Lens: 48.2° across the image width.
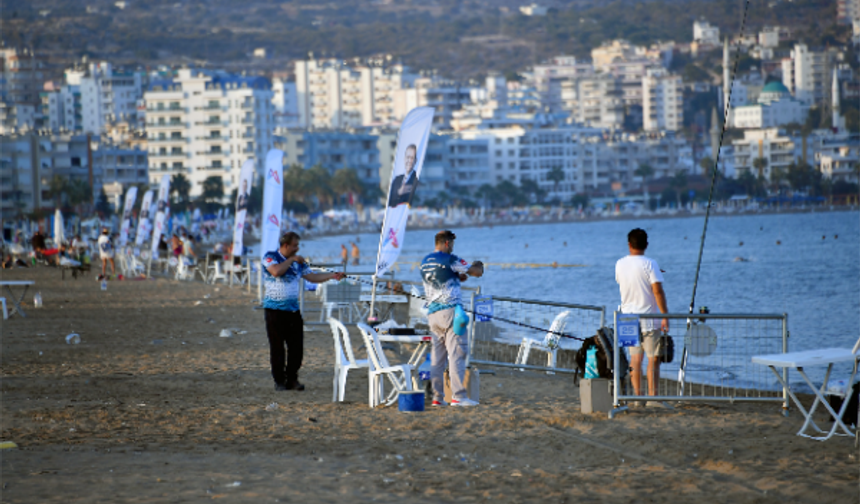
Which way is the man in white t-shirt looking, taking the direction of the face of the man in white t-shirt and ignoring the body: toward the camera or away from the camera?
away from the camera

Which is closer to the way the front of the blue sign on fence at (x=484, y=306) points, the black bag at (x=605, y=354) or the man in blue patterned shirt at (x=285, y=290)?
the black bag

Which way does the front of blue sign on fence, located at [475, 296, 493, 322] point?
toward the camera

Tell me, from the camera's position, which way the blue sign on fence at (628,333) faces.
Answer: facing the viewer

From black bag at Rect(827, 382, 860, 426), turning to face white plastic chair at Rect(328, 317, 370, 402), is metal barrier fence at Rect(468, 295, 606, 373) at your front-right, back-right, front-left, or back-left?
front-right

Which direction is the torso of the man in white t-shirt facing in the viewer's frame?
away from the camera

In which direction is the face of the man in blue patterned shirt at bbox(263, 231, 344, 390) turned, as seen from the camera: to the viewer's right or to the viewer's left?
to the viewer's right

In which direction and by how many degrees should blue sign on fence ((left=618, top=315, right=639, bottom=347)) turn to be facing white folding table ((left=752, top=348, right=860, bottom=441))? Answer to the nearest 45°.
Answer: approximately 45° to its left

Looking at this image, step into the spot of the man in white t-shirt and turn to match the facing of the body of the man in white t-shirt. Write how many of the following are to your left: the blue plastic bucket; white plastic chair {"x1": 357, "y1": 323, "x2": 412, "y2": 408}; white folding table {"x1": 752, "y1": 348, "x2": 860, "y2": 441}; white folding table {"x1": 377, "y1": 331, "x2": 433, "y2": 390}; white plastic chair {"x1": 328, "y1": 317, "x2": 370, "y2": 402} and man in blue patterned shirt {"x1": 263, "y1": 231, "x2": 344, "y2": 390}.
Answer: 5

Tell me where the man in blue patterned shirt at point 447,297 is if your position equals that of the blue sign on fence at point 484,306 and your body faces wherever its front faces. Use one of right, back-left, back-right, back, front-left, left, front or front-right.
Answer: front

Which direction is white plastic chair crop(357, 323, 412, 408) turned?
to the viewer's right

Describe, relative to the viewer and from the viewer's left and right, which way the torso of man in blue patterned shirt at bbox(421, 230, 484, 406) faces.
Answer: facing away from the viewer and to the right of the viewer

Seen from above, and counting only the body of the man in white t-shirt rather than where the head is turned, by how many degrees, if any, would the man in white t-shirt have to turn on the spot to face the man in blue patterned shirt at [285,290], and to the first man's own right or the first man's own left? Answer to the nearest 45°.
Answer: approximately 90° to the first man's own left

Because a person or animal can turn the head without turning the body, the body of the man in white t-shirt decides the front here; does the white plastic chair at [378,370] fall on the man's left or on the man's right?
on the man's left

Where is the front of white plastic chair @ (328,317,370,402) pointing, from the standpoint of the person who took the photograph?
facing to the right of the viewer

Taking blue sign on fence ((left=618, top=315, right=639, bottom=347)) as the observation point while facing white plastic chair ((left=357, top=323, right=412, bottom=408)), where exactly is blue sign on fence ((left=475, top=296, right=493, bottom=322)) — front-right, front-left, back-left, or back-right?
front-right

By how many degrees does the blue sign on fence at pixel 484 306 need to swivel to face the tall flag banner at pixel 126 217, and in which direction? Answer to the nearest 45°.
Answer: approximately 135° to its right

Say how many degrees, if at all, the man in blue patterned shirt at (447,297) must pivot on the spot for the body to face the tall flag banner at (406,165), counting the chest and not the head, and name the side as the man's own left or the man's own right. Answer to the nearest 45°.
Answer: approximately 45° to the man's own left

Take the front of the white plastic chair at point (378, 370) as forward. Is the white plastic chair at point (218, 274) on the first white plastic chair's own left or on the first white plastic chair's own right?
on the first white plastic chair's own left
